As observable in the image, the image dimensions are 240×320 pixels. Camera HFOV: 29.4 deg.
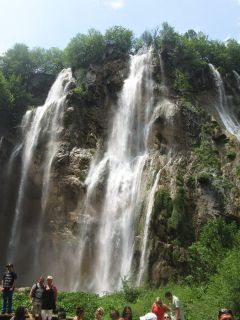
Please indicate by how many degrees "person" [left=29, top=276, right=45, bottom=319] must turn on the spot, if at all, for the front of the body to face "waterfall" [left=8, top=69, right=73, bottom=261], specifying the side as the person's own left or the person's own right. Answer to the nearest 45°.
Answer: approximately 135° to the person's own left

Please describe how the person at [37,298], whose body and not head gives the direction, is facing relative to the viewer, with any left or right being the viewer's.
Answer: facing the viewer and to the right of the viewer

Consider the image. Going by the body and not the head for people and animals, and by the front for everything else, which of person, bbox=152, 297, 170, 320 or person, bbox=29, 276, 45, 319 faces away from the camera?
person, bbox=152, 297, 170, 320

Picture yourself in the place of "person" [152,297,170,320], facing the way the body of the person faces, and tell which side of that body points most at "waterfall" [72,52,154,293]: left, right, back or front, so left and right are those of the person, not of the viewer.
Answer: back

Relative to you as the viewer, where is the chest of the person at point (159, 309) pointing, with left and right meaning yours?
facing away from the viewer

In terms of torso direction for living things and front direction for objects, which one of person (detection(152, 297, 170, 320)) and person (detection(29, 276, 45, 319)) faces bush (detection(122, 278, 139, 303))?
person (detection(152, 297, 170, 320))
